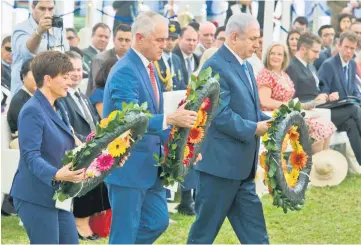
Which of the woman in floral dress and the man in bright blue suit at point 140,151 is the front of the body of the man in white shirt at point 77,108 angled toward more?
the man in bright blue suit

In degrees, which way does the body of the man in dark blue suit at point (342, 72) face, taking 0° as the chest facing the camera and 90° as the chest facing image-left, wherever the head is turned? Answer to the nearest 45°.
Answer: approximately 315°

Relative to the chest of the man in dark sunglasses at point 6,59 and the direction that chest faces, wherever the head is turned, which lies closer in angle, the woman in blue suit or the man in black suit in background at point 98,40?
the woman in blue suit

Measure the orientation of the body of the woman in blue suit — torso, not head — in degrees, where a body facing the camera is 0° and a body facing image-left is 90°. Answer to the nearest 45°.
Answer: approximately 270°

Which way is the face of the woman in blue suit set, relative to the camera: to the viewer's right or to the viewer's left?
to the viewer's right

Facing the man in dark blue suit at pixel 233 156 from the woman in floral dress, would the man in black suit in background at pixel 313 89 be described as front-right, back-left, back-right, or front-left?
back-left

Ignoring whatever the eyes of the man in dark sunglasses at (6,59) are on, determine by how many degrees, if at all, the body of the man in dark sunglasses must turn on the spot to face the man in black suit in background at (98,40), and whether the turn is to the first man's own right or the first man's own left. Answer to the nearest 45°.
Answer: approximately 90° to the first man's own left

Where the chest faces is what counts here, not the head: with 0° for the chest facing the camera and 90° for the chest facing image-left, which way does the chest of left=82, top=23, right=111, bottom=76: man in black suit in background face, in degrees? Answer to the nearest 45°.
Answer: approximately 315°

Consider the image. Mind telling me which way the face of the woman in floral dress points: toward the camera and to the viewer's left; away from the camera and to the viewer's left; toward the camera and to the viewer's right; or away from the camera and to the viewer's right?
toward the camera and to the viewer's left
